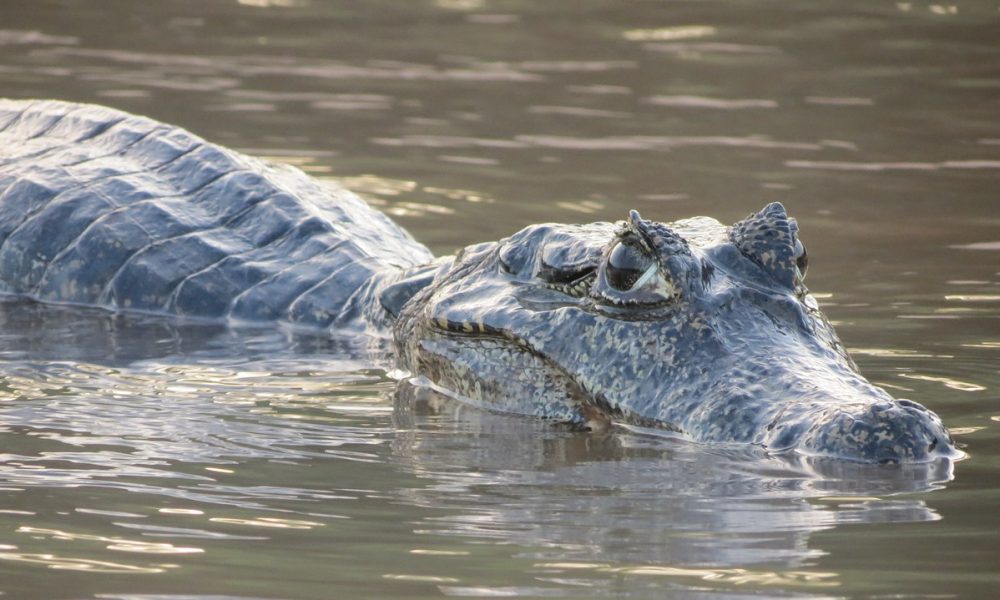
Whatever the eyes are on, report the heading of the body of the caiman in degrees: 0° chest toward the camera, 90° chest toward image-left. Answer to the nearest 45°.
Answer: approximately 315°
